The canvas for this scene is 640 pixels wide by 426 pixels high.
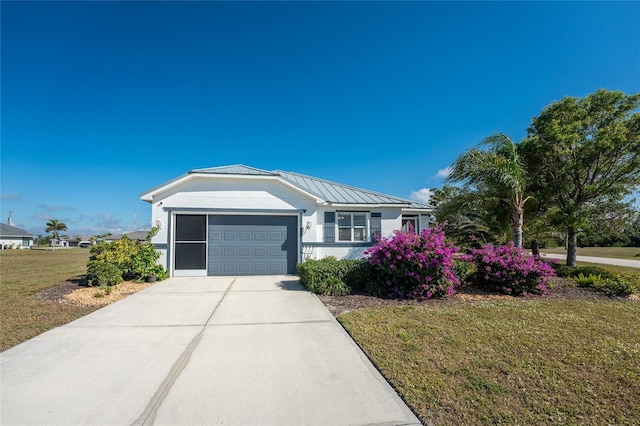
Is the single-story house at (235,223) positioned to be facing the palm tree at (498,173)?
no

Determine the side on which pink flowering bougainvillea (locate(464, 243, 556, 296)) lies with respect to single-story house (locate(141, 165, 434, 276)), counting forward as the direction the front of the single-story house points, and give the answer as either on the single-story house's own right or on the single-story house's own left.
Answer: on the single-story house's own left

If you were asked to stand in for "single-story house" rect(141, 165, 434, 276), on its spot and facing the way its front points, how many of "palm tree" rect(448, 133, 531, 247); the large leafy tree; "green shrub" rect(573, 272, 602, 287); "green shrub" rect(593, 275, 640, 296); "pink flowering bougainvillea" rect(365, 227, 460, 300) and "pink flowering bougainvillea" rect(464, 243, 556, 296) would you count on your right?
0

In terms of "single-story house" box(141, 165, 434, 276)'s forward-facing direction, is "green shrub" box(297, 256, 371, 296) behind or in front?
in front

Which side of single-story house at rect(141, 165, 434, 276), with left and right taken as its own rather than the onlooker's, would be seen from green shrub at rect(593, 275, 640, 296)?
left

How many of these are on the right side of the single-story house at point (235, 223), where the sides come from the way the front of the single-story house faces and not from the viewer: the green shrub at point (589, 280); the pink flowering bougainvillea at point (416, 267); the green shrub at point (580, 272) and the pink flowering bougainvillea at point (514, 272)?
0

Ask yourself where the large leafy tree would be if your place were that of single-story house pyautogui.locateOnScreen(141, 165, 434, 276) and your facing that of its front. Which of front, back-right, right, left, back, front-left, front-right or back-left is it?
left

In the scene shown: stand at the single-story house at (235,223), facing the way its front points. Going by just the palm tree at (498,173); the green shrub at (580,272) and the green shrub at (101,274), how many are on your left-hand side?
2

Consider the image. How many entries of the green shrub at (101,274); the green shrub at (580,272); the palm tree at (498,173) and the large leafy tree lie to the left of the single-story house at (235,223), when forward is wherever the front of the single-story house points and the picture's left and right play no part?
3

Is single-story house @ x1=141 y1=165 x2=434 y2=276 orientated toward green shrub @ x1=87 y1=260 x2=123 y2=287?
no

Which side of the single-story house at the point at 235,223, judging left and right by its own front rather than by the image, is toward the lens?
front

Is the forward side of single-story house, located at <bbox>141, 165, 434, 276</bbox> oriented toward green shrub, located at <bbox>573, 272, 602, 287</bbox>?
no

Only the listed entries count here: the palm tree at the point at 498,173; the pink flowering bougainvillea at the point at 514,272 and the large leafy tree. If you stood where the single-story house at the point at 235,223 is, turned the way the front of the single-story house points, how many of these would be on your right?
0

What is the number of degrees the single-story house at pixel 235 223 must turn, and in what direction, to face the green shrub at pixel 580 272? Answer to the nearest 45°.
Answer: approximately 90° to its left

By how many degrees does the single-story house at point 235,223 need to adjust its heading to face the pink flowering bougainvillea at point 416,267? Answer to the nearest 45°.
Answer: approximately 45° to its left
